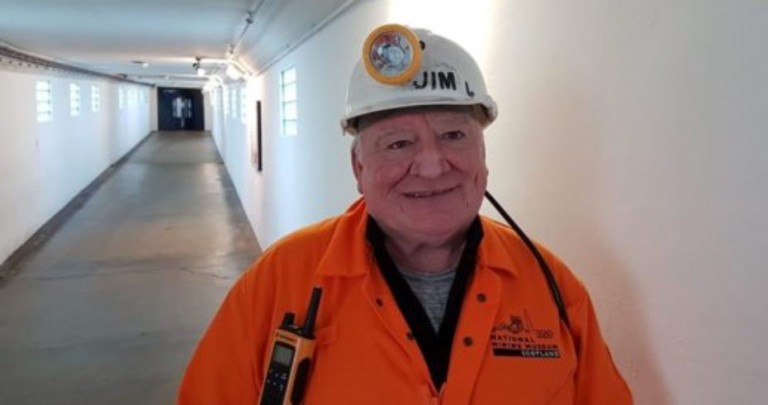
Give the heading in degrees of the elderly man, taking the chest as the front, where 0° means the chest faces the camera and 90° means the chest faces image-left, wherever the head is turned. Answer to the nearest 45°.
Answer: approximately 0°
